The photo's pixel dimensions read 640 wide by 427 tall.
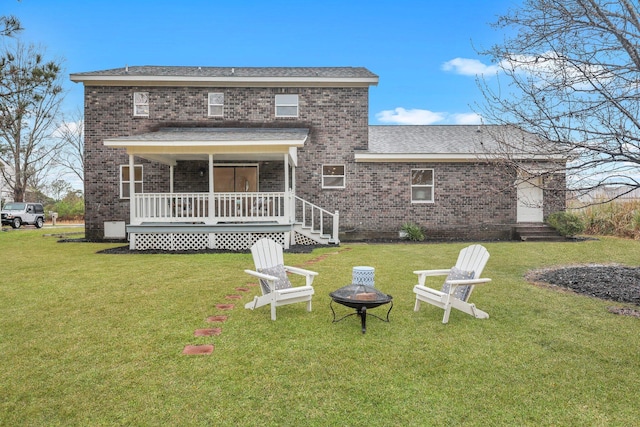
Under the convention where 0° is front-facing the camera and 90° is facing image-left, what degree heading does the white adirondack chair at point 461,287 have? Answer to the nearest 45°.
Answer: approximately 45°

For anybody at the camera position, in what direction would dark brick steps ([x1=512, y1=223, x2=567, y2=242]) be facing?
facing the viewer

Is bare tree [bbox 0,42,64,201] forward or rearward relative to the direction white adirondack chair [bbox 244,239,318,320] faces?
rearward

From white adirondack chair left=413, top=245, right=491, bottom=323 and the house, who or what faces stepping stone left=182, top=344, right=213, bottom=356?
the white adirondack chair

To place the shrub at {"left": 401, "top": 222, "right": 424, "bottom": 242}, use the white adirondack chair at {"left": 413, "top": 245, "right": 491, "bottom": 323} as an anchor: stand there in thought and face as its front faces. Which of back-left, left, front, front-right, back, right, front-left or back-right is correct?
back-right

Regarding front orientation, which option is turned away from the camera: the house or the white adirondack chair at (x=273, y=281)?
the house

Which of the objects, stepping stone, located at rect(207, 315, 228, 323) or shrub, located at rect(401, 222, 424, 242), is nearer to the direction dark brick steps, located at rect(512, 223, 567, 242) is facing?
the stepping stone

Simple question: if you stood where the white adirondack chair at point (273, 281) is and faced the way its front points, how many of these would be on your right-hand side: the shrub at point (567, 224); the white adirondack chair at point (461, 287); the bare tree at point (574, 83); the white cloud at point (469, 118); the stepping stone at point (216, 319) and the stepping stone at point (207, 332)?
2

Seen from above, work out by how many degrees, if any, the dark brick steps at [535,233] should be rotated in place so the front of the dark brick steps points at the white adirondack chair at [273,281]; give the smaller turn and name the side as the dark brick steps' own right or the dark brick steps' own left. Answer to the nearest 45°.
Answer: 0° — it already faces it

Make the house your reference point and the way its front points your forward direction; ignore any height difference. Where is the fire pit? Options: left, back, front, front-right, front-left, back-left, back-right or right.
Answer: back

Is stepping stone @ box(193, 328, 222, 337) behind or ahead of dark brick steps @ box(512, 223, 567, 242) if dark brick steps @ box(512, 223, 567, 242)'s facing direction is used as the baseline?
ahead

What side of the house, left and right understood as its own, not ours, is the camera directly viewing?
back
